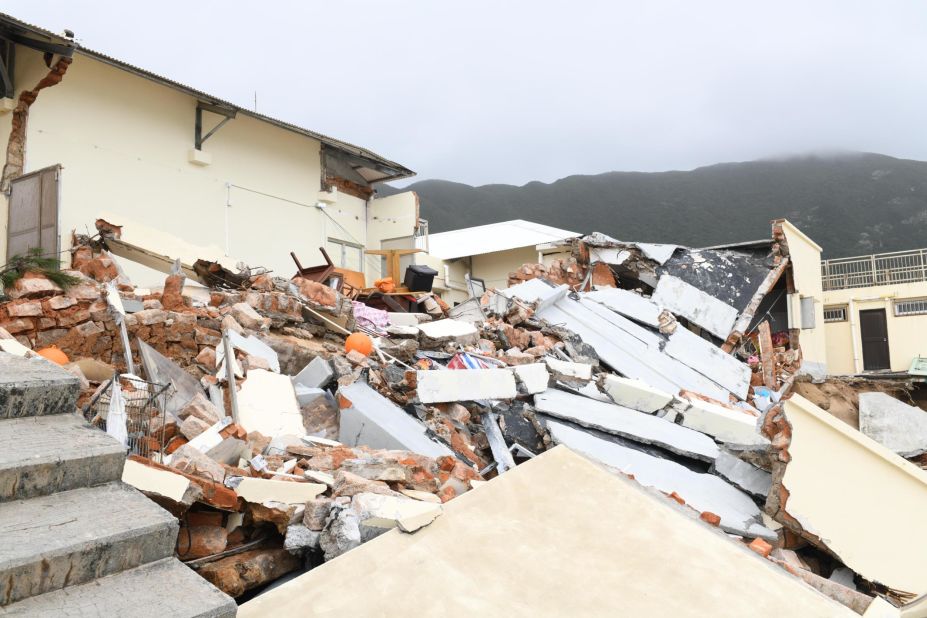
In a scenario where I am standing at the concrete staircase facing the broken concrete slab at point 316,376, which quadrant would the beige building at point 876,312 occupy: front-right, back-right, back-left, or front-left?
front-right

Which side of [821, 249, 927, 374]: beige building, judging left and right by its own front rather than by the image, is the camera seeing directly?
front

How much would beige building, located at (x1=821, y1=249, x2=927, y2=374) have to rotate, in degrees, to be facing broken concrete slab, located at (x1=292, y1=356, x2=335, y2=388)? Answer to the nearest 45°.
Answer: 0° — it already faces it

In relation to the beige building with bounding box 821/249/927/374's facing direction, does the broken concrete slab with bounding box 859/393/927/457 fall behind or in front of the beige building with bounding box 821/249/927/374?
in front

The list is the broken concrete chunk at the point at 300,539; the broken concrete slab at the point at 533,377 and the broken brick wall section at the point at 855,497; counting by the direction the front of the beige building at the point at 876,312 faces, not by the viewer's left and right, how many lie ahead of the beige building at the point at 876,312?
3

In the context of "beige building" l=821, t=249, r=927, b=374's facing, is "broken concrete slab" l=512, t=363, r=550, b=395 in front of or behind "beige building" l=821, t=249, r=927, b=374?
in front

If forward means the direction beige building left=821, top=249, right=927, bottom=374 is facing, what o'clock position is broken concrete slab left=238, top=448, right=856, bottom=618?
The broken concrete slab is roughly at 12 o'clock from the beige building.

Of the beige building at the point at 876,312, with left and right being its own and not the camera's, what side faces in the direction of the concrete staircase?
front

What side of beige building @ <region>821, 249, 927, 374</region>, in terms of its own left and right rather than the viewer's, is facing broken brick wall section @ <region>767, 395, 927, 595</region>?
front

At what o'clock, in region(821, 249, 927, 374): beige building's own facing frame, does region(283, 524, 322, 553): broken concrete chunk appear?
The broken concrete chunk is roughly at 12 o'clock from the beige building.

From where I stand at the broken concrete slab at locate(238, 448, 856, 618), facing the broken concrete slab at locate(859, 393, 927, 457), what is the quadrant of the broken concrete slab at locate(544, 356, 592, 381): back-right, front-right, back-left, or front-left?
front-left

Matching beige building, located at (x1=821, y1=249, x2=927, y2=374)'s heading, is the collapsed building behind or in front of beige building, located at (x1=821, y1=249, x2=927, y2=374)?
in front

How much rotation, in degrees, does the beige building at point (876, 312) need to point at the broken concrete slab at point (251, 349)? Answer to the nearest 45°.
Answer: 0° — it already faces it
